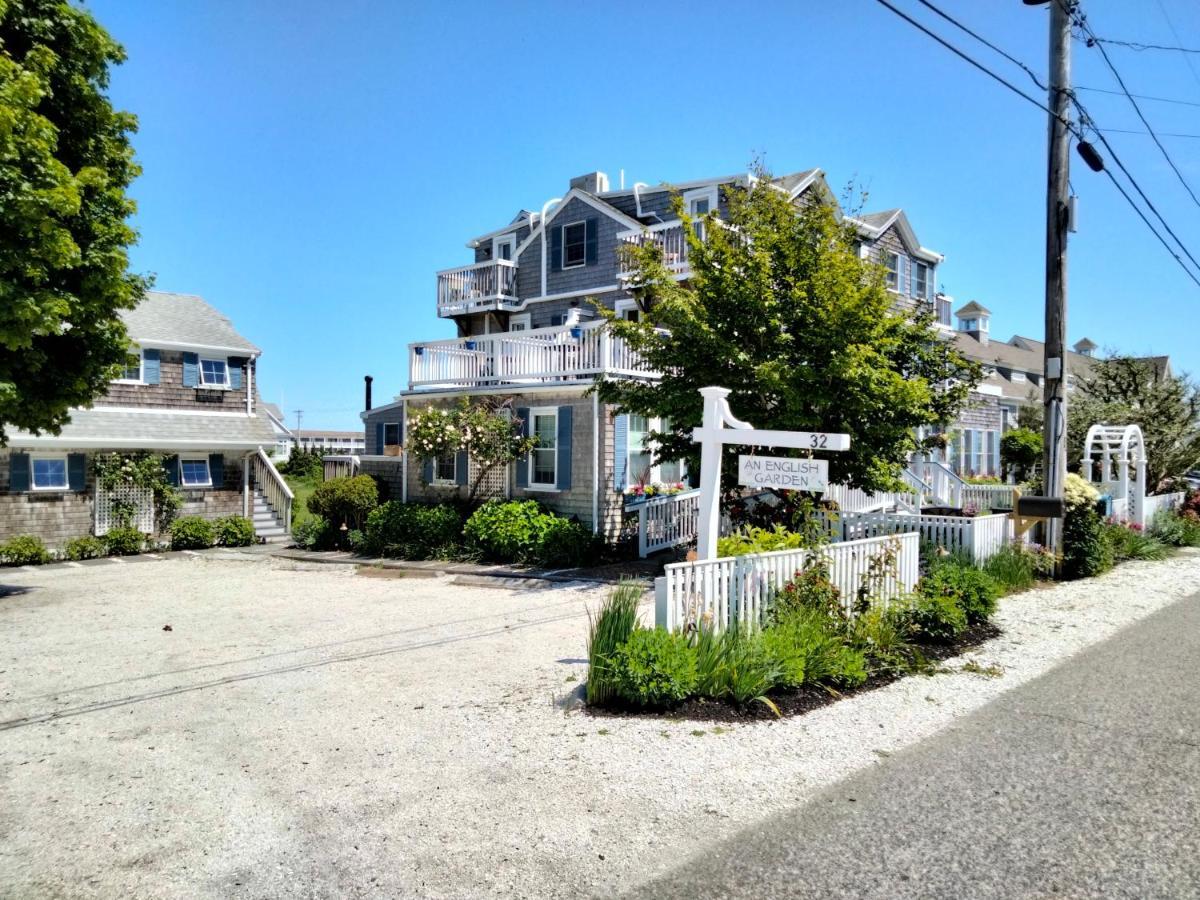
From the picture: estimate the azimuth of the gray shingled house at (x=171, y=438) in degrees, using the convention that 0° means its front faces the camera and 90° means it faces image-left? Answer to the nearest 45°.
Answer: approximately 0°

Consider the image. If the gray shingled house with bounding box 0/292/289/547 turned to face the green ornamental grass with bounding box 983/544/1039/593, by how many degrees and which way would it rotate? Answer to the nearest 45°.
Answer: approximately 45° to its left

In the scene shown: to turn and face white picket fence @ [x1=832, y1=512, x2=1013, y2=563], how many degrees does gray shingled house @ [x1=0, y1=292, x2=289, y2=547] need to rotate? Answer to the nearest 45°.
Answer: approximately 45° to its left

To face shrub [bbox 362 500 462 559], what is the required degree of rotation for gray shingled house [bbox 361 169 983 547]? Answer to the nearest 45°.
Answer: approximately 90° to its right

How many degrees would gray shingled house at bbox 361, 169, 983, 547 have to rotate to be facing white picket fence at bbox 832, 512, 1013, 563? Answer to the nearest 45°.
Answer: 0° — it already faces it

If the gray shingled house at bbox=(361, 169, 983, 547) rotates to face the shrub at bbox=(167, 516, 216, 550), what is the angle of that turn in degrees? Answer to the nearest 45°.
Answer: approximately 135° to its right

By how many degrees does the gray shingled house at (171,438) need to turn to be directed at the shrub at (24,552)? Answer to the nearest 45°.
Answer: approximately 45° to its right

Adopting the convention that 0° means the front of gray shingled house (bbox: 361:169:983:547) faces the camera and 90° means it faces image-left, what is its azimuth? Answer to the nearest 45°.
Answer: approximately 315°

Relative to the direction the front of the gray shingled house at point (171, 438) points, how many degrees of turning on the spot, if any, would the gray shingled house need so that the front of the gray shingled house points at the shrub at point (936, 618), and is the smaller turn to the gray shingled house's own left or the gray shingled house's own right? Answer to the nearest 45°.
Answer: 0° — it already faces it
